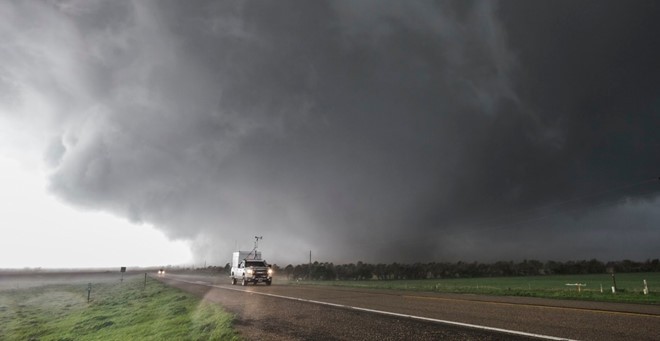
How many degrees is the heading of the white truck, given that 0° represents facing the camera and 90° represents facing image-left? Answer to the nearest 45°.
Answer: approximately 315°
